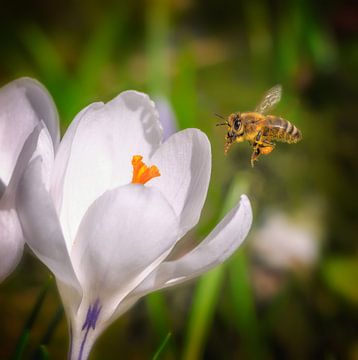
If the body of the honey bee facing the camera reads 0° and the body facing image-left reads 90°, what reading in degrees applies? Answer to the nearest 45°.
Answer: approximately 90°
